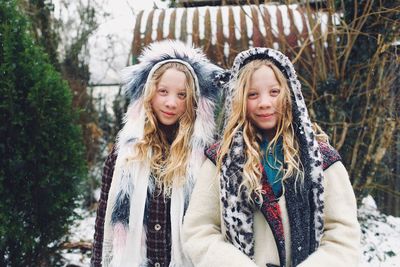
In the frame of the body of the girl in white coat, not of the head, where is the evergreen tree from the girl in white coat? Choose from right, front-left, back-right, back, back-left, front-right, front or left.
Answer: back-right

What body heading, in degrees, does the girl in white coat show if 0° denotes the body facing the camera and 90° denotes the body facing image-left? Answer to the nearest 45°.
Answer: approximately 0°

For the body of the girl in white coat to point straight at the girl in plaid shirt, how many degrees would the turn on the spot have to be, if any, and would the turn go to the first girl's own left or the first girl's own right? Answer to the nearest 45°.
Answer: approximately 135° to the first girl's own right
